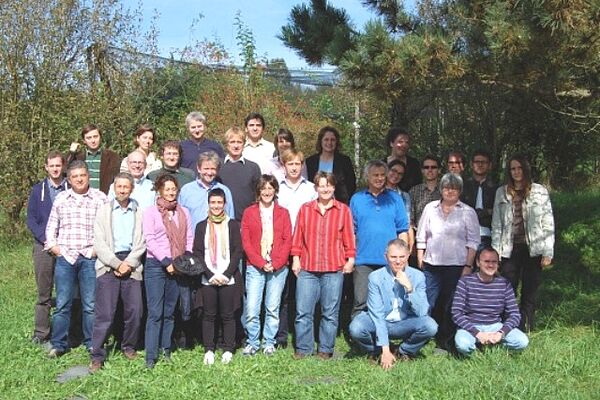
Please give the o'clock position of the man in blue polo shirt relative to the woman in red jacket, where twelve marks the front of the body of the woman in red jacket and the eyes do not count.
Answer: The man in blue polo shirt is roughly at 9 o'clock from the woman in red jacket.

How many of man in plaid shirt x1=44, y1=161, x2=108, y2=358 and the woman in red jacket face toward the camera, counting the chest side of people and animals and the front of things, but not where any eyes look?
2

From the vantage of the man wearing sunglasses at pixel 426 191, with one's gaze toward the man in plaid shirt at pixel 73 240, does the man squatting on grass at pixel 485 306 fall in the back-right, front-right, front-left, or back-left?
back-left

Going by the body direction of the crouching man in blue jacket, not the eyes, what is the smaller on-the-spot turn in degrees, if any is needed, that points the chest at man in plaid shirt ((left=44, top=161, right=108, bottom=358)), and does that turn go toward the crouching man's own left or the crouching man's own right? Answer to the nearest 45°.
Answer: approximately 90° to the crouching man's own right

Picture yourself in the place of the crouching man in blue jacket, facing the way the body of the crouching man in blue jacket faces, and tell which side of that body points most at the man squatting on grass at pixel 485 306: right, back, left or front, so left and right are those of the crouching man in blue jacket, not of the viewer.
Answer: left

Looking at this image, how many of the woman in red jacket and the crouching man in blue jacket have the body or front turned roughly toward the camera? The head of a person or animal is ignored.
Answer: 2

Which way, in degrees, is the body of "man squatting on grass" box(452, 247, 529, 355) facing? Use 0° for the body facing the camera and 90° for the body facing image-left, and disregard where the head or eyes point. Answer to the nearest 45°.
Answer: approximately 0°

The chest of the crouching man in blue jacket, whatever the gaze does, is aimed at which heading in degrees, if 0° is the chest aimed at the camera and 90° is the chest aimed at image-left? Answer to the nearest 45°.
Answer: approximately 0°
